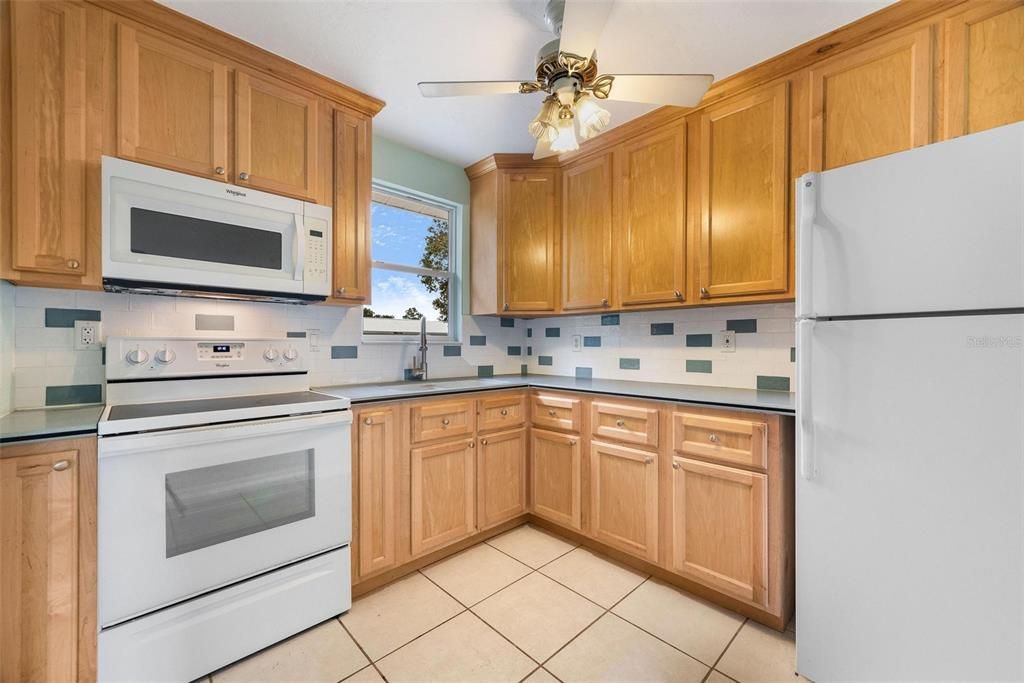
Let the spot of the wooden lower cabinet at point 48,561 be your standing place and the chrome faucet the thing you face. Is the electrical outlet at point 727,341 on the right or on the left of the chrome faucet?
right

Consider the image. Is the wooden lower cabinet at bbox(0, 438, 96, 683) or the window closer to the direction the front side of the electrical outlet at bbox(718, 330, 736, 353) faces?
the wooden lower cabinet

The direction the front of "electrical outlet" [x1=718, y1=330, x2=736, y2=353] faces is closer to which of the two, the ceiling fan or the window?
the ceiling fan

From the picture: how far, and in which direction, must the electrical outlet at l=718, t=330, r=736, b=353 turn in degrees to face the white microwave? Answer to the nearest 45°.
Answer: approximately 45° to its right
